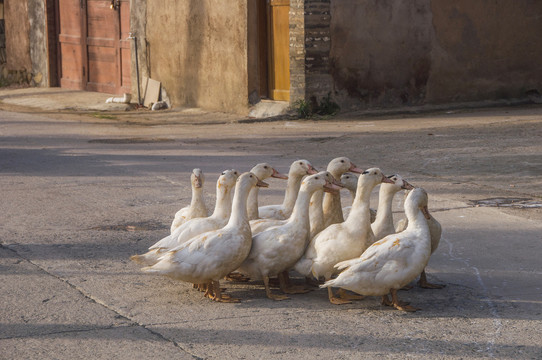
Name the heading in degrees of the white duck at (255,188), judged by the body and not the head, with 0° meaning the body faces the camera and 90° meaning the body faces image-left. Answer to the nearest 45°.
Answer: approximately 270°

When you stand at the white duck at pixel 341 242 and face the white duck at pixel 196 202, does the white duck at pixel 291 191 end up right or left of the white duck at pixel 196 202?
right

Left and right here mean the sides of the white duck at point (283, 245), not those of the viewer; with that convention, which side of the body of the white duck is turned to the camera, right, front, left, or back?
right

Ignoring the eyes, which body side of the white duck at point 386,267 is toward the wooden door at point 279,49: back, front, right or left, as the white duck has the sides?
left

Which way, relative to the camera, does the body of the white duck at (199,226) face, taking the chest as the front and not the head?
to the viewer's right

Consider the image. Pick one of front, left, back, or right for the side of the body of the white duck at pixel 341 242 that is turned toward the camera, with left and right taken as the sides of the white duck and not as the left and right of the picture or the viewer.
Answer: right

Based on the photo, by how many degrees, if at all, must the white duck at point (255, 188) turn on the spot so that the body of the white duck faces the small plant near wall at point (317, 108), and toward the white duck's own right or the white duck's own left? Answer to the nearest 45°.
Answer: approximately 90° to the white duck's own left

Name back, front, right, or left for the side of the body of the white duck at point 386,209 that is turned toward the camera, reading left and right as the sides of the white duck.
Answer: right

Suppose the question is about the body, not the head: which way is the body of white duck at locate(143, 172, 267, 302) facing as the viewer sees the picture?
to the viewer's right

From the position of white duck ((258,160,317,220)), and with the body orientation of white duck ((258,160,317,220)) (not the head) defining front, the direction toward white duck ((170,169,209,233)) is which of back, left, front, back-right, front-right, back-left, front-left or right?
back

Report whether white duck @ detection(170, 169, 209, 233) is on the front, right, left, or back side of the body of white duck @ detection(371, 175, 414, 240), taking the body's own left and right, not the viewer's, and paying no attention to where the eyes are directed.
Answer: back

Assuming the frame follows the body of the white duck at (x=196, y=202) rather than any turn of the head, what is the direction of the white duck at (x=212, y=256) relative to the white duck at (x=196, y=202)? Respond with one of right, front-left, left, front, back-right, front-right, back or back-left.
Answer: front-right
